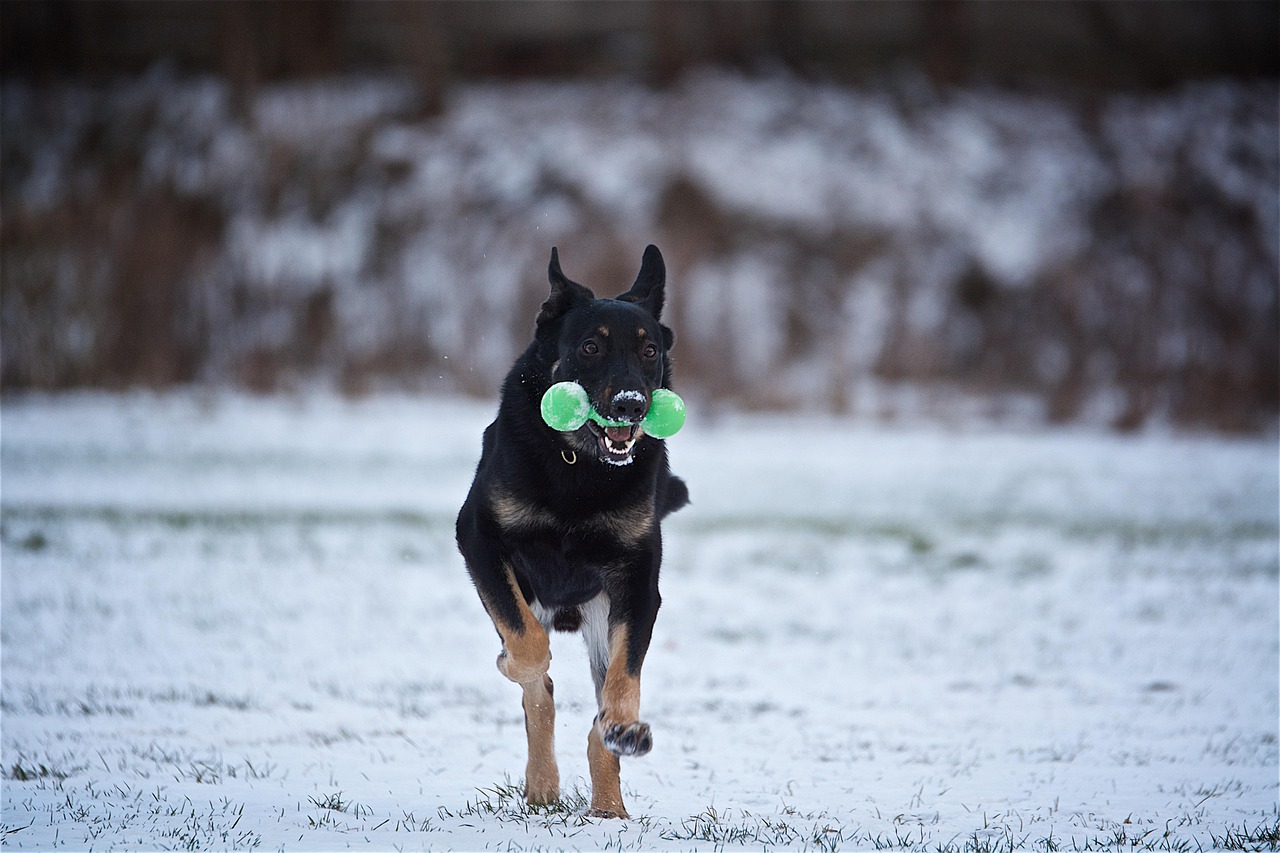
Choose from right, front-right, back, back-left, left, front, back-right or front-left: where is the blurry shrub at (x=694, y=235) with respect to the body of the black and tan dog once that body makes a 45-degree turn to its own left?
back-left

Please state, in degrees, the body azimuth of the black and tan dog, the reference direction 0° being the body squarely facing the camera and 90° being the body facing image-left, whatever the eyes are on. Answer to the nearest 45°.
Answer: approximately 0°
